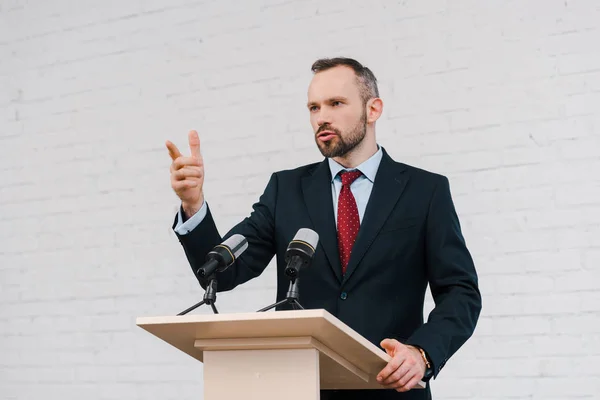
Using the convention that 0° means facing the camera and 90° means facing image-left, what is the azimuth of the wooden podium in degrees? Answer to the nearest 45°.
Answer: approximately 45°

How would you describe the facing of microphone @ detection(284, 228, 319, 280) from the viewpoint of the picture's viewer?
facing away from the viewer and to the right of the viewer

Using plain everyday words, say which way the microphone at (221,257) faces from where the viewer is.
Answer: facing away from the viewer and to the right of the viewer
